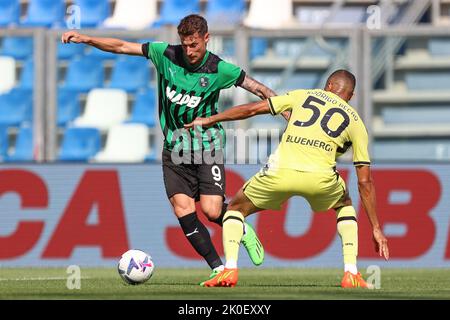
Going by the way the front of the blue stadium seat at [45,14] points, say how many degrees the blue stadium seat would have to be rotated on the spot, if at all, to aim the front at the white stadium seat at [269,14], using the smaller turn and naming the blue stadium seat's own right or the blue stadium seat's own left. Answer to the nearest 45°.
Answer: approximately 135° to the blue stadium seat's own left

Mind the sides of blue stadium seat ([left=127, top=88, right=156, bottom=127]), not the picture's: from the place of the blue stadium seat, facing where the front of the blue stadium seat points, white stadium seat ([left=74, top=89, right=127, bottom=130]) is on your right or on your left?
on your right

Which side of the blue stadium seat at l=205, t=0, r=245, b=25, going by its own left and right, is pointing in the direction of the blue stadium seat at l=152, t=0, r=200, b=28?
right

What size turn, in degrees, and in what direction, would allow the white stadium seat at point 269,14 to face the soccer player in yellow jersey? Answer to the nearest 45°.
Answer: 0° — it already faces them

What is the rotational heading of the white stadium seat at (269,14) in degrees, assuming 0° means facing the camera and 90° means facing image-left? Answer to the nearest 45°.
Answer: approximately 0°

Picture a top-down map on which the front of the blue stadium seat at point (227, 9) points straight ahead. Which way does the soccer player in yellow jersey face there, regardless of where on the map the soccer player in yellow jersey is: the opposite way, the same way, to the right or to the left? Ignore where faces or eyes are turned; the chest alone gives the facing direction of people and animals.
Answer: the opposite way

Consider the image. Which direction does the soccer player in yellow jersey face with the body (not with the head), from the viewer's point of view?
away from the camera
